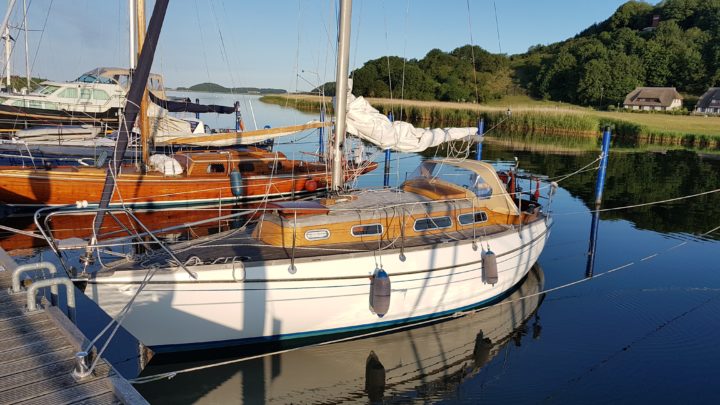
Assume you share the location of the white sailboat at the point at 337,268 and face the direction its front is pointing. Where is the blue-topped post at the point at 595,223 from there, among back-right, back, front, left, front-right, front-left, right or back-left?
back

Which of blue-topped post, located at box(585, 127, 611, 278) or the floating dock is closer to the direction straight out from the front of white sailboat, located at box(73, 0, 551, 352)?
the floating dock

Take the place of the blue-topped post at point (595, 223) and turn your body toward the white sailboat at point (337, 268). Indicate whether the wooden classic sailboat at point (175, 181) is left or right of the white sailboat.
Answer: right

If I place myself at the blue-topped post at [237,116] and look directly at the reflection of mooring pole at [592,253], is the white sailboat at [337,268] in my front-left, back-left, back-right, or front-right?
front-right

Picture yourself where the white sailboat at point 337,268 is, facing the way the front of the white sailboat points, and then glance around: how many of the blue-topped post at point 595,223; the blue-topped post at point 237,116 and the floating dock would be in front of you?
1

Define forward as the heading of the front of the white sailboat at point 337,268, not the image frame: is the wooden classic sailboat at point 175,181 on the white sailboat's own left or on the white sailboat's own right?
on the white sailboat's own right

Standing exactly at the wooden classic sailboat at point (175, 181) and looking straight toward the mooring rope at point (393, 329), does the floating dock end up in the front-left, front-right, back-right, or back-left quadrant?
front-right

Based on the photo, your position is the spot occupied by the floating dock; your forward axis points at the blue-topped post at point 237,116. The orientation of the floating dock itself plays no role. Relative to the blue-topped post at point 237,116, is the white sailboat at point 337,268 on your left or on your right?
right

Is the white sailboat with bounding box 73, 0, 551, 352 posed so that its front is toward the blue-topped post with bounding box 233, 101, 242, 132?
no

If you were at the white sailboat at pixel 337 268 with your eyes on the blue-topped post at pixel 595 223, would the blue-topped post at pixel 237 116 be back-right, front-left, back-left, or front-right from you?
front-left

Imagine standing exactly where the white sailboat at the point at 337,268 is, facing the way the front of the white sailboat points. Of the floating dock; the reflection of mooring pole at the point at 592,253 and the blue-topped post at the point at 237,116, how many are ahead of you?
1
